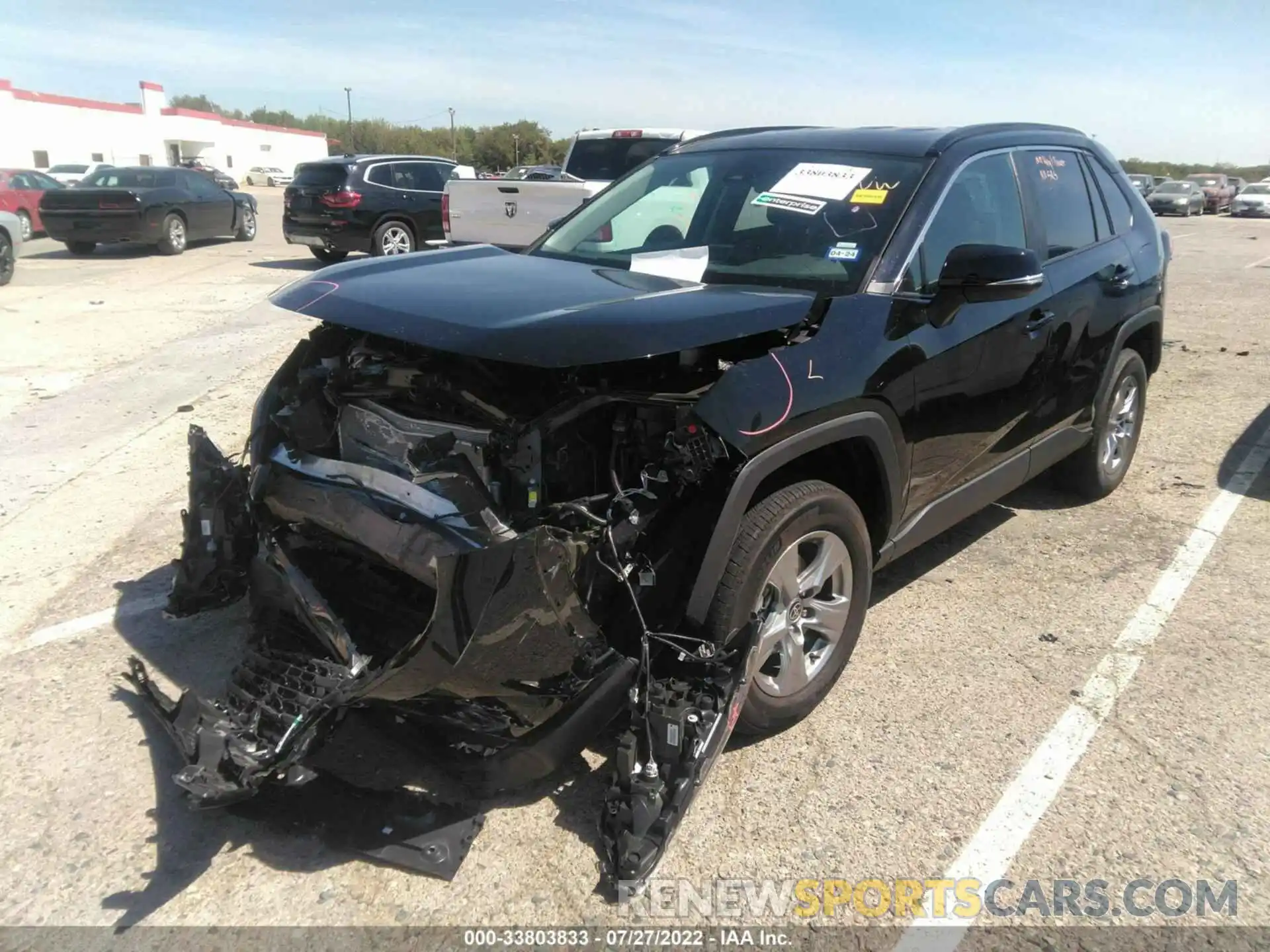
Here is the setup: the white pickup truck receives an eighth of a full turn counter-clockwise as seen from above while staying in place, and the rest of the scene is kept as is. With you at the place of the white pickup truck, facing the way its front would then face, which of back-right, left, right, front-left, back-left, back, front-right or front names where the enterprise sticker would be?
back

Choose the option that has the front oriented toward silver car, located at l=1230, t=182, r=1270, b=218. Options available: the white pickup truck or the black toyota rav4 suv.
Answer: the white pickup truck

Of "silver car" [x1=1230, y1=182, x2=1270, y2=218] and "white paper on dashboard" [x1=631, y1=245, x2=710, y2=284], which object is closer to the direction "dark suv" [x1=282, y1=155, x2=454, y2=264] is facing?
the silver car

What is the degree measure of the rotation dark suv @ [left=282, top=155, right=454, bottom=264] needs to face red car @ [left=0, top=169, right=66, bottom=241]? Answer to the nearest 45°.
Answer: approximately 90° to its left

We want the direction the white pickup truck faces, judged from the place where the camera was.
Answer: facing away from the viewer and to the right of the viewer

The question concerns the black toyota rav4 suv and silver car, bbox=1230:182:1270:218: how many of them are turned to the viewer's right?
0

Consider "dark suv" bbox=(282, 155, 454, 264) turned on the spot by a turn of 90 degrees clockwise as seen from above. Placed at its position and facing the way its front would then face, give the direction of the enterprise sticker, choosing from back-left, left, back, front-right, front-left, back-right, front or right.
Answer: front-right

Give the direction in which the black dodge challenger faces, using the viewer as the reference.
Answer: facing away from the viewer and to the right of the viewer

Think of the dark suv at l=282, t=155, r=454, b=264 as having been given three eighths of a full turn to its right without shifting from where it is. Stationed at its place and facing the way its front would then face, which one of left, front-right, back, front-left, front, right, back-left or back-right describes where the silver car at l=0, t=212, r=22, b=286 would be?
right

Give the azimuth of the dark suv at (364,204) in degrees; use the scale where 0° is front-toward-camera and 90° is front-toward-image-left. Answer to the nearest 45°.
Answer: approximately 225°

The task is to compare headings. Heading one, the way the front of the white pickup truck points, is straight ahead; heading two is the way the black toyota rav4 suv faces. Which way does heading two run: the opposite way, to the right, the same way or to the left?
the opposite way

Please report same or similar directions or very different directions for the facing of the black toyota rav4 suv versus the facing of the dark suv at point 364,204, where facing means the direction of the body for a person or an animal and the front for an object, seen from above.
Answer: very different directions

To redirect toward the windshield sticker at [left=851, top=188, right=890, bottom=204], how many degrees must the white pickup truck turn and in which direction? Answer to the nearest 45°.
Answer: approximately 135° to its right

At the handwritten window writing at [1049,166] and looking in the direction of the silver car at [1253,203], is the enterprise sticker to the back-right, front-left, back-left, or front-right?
back-left
